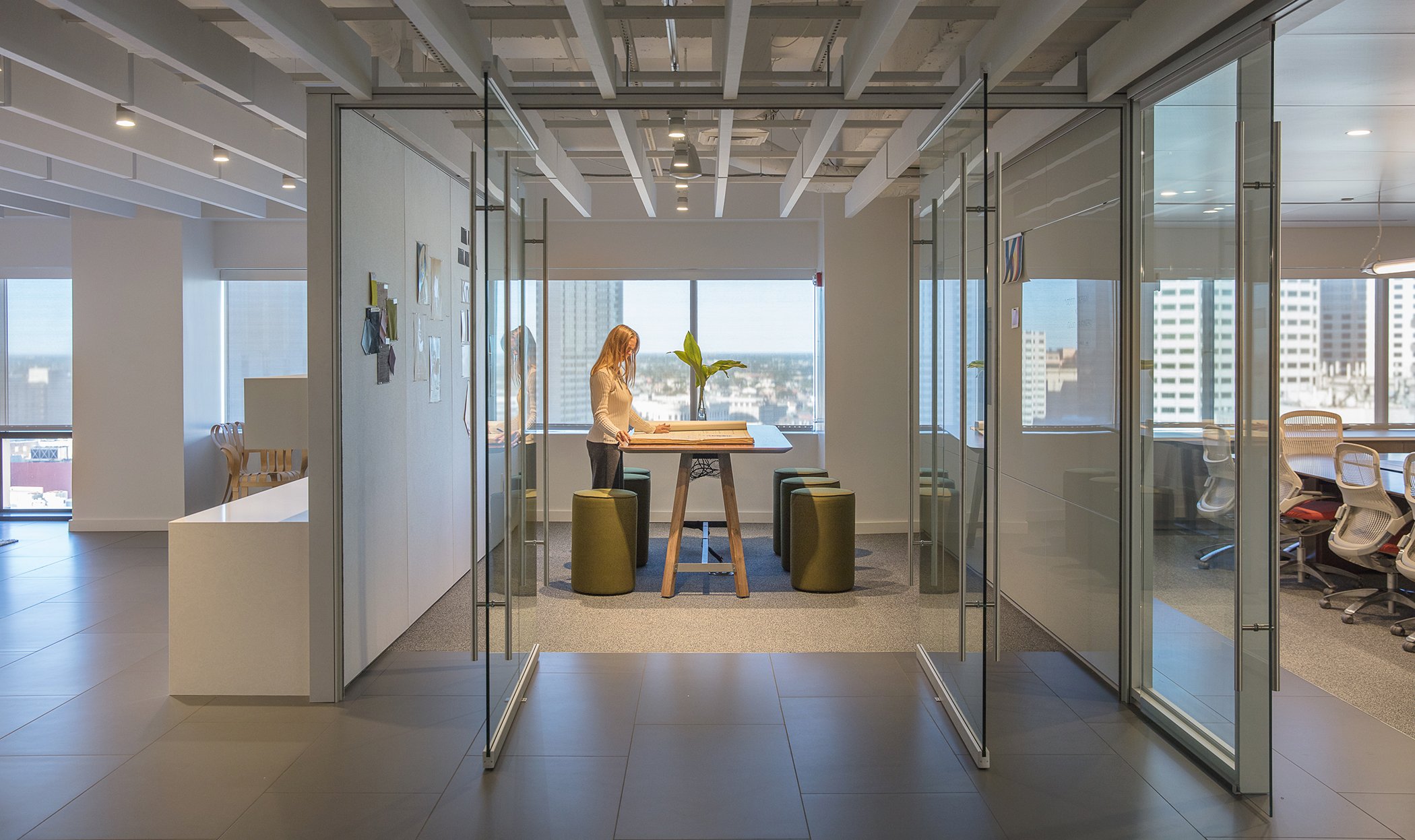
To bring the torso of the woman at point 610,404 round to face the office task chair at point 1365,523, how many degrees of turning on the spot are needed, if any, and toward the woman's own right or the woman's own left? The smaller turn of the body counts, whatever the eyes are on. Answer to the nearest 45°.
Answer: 0° — they already face it

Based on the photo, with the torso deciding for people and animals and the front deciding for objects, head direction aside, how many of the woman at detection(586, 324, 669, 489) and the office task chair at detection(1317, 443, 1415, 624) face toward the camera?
0

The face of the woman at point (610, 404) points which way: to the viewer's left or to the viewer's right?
to the viewer's right

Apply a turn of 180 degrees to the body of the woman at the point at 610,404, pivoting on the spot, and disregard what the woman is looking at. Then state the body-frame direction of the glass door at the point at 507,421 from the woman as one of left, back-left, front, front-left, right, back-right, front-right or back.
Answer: left

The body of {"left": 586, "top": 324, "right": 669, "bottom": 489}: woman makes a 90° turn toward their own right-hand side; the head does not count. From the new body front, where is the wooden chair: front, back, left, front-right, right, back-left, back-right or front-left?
back-right

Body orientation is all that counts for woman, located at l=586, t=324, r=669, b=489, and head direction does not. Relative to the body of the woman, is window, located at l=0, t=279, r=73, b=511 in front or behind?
behind

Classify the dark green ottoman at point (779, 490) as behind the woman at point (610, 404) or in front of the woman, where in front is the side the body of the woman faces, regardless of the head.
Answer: in front

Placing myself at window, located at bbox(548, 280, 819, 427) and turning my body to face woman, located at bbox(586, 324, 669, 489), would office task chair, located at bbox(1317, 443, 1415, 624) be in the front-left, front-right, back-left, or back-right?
front-left

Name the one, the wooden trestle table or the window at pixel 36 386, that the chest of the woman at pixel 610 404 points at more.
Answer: the wooden trestle table

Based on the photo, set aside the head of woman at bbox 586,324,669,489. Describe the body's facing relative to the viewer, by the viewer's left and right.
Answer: facing to the right of the viewer

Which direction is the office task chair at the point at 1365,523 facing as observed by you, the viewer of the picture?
facing away from the viewer and to the right of the viewer

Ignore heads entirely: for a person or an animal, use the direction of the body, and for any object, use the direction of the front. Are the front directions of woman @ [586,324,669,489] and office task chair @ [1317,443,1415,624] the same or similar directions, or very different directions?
same or similar directions

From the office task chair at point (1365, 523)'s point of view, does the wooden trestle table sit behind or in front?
behind
